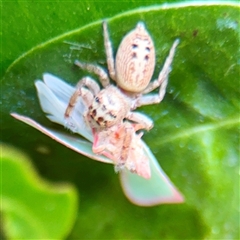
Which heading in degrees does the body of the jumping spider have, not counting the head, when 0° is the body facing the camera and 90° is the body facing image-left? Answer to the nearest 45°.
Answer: approximately 45°
